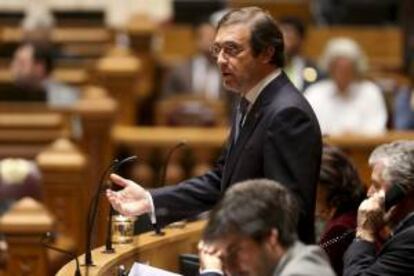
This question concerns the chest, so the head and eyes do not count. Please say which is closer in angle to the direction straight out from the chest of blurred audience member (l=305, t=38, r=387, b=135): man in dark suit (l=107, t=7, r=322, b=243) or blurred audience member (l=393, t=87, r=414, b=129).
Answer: the man in dark suit

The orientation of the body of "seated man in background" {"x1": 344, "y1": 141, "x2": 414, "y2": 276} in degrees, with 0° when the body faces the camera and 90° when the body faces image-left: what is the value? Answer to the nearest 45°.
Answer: approximately 90°

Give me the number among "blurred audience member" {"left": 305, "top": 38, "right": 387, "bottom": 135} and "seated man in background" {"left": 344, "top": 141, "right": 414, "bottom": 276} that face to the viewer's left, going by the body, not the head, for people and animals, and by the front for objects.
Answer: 1

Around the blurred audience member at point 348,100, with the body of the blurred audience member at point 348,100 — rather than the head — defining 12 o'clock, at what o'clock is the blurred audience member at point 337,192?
the blurred audience member at point 337,192 is roughly at 12 o'clock from the blurred audience member at point 348,100.

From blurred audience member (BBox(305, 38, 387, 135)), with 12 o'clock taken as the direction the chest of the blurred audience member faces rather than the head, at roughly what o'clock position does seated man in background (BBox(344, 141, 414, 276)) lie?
The seated man in background is roughly at 12 o'clock from the blurred audience member.

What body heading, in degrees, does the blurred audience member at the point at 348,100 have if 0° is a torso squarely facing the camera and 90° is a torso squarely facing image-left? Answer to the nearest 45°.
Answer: approximately 0°

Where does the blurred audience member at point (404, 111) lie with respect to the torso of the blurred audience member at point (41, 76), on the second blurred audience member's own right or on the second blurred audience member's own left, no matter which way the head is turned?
on the second blurred audience member's own left

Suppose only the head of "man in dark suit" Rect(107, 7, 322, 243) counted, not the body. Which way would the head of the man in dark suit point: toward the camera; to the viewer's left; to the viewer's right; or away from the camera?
to the viewer's left

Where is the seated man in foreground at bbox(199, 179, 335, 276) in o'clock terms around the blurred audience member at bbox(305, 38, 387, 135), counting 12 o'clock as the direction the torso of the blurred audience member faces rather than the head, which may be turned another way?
The seated man in foreground is roughly at 12 o'clock from the blurred audience member.
